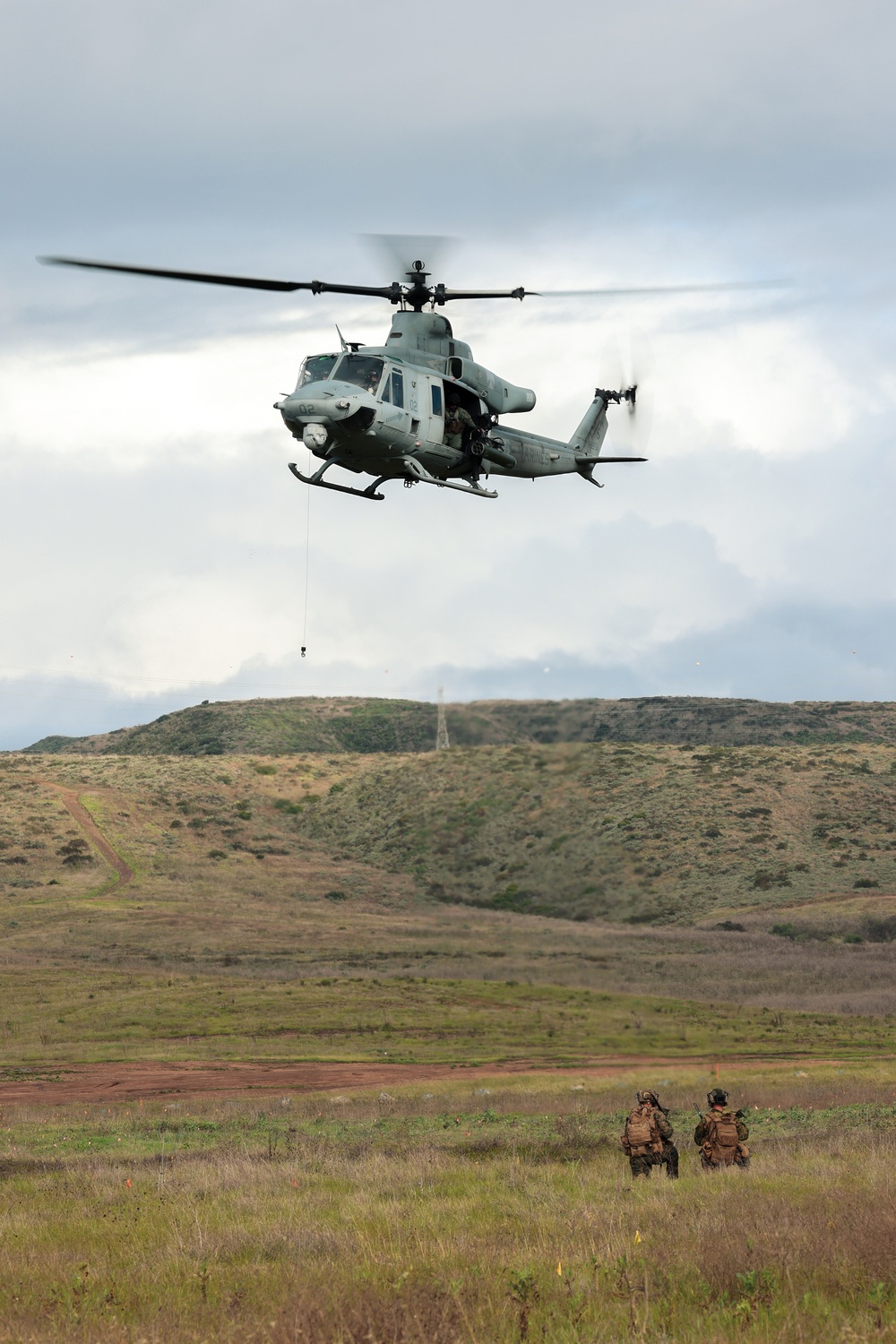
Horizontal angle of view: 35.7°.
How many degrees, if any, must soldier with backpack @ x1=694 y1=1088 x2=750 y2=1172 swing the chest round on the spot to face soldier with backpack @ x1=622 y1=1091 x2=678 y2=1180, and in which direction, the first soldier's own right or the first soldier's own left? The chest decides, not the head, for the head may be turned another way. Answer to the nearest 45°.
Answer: approximately 90° to the first soldier's own left

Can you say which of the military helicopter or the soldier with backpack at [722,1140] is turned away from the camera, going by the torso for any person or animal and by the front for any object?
the soldier with backpack

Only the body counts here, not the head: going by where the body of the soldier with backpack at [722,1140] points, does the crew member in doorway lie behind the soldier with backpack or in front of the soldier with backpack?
in front

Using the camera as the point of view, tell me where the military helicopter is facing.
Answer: facing the viewer and to the left of the viewer

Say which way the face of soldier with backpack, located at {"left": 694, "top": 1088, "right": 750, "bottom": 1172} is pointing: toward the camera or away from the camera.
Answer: away from the camera

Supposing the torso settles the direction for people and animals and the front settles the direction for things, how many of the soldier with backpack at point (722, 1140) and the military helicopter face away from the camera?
1

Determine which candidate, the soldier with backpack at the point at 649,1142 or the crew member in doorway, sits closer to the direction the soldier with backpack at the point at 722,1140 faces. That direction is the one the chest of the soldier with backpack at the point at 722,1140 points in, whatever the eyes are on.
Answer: the crew member in doorway

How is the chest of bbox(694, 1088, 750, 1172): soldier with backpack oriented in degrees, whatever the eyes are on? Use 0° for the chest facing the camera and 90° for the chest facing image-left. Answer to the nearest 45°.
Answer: approximately 180°
